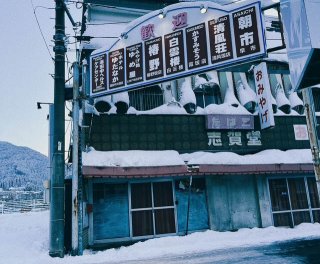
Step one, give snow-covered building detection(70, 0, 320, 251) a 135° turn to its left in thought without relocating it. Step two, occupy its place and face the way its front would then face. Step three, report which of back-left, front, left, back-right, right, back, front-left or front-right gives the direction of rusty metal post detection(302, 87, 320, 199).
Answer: right

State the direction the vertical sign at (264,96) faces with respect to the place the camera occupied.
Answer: facing the viewer and to the left of the viewer

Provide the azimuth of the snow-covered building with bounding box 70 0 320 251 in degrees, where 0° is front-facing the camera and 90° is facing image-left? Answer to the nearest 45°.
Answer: approximately 0°

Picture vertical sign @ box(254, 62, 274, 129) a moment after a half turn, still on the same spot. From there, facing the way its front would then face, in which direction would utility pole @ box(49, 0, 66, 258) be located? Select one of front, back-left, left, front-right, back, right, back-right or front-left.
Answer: back

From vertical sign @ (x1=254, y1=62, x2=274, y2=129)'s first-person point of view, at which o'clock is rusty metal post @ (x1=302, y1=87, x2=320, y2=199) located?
The rusty metal post is roughly at 10 o'clock from the vertical sign.

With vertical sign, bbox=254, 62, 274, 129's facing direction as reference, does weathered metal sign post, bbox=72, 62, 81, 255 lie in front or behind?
in front
